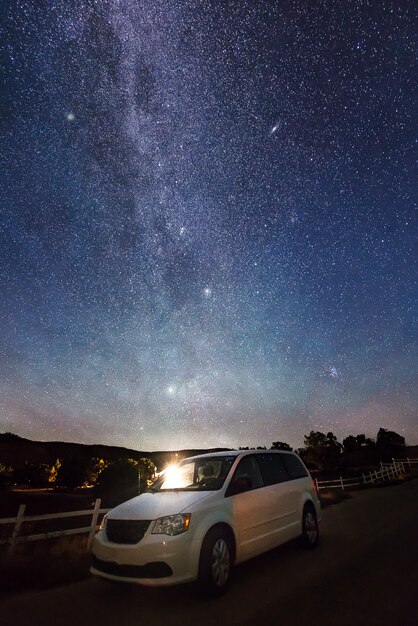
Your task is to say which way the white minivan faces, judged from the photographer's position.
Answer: facing the viewer and to the left of the viewer
